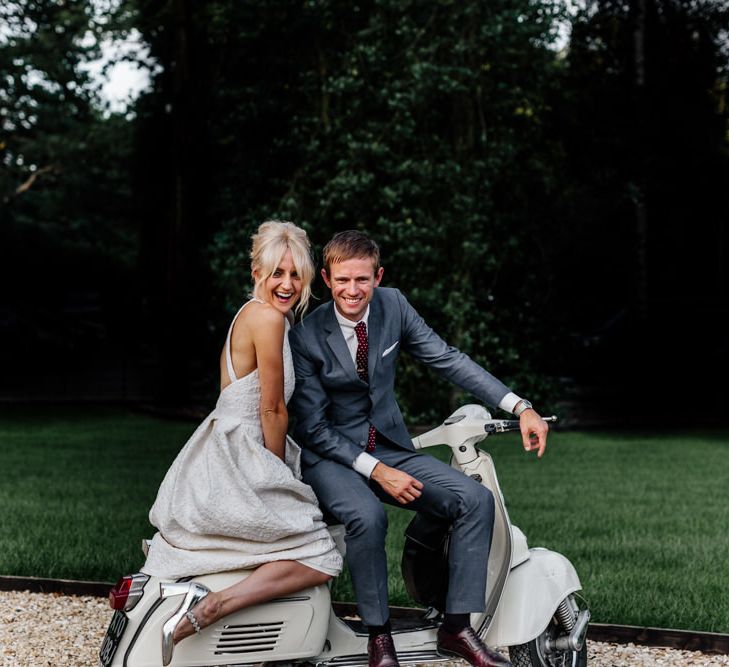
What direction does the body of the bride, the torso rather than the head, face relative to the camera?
to the viewer's right

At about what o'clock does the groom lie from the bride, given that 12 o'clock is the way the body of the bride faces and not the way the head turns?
The groom is roughly at 11 o'clock from the bride.
